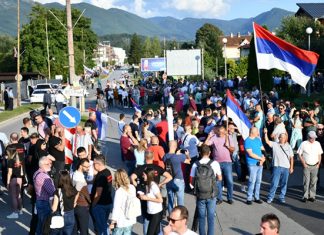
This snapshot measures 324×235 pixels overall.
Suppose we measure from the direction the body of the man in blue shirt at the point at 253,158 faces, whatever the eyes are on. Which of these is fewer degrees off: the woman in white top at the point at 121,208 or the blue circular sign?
the woman in white top

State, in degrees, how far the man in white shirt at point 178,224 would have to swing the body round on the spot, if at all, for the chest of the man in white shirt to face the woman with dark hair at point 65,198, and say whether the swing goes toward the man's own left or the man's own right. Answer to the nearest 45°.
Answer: approximately 90° to the man's own right

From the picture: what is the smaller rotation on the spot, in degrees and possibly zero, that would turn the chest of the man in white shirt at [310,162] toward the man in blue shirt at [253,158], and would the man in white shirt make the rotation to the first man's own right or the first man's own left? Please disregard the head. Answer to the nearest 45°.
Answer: approximately 45° to the first man's own right

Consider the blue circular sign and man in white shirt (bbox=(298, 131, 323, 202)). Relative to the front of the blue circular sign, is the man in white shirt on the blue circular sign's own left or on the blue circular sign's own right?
on the blue circular sign's own left

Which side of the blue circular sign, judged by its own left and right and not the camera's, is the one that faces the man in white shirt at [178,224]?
front

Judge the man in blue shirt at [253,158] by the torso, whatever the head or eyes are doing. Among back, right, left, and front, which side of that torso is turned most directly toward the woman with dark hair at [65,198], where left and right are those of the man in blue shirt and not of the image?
right

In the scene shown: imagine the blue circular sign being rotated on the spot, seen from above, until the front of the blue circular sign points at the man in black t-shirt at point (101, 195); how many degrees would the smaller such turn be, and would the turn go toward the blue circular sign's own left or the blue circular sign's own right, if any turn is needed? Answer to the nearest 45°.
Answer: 0° — it already faces them

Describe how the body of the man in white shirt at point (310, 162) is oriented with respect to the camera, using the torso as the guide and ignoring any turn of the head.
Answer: toward the camera

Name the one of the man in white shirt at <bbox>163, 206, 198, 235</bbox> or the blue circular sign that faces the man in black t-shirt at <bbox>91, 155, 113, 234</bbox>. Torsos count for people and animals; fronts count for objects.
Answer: the blue circular sign

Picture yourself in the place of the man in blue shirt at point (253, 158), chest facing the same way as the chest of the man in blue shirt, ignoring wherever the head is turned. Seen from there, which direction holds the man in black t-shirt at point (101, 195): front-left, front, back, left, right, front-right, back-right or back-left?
right
